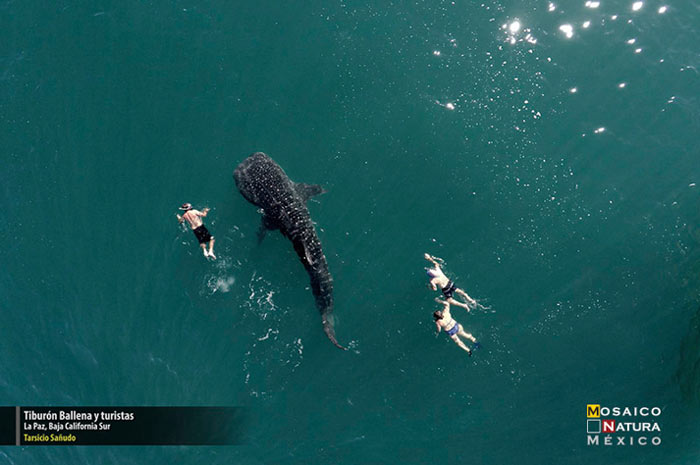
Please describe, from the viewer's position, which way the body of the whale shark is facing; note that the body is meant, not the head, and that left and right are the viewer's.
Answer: facing away from the viewer and to the left of the viewer

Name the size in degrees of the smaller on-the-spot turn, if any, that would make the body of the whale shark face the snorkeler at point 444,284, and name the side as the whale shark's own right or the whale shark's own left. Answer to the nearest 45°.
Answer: approximately 135° to the whale shark's own right

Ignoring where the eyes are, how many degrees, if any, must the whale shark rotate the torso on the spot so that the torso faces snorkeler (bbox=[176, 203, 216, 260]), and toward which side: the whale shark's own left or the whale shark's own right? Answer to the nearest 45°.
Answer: approximately 45° to the whale shark's own left

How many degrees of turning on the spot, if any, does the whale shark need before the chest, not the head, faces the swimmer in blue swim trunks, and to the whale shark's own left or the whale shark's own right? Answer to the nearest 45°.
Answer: approximately 135° to the whale shark's own right

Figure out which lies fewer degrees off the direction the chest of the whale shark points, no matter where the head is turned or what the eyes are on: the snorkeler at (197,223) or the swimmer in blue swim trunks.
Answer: the snorkeler
